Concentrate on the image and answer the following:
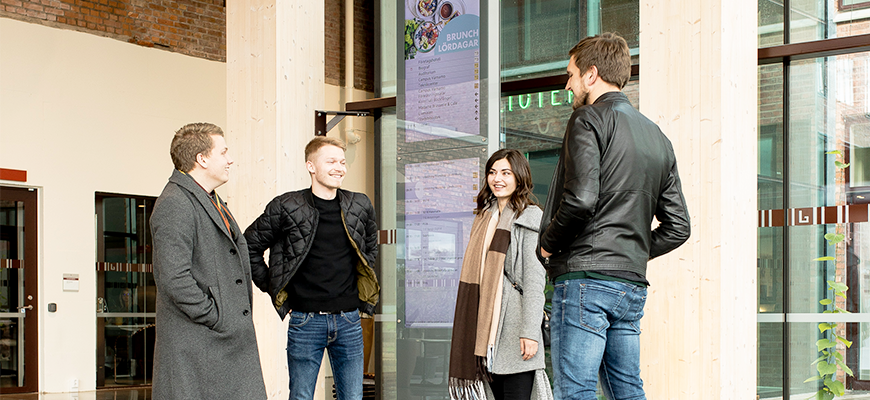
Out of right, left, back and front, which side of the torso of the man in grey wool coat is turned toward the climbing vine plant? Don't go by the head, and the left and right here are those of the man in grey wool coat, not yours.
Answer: front

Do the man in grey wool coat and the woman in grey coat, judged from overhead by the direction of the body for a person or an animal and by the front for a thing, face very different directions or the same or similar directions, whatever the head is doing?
very different directions

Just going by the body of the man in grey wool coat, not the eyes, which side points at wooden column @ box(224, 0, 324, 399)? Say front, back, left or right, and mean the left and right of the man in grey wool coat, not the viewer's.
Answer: left

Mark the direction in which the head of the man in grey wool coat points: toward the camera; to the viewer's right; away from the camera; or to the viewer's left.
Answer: to the viewer's right

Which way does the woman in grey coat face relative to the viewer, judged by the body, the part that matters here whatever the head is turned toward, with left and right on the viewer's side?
facing the viewer and to the left of the viewer

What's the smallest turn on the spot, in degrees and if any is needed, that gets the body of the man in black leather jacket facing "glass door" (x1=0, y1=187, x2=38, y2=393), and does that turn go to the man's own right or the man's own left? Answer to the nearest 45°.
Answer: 0° — they already face it

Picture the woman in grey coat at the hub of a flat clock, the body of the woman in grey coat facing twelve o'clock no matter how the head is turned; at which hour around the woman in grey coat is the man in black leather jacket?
The man in black leather jacket is roughly at 10 o'clock from the woman in grey coat.

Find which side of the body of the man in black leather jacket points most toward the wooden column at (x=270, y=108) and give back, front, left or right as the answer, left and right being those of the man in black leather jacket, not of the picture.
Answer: front

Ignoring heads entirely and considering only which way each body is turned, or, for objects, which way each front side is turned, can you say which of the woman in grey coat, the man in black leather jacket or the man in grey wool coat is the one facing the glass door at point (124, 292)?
the man in black leather jacket

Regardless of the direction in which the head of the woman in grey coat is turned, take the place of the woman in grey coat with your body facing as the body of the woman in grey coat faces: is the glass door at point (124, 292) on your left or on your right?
on your right

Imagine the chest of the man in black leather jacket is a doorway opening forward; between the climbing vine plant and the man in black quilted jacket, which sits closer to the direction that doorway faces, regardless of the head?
the man in black quilted jacket

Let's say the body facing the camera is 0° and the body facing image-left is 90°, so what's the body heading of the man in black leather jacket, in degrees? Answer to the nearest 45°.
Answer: approximately 135°

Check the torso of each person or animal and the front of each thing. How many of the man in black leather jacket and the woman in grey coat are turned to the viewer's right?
0

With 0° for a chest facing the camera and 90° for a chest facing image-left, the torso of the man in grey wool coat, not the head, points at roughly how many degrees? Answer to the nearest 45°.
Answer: approximately 270°
